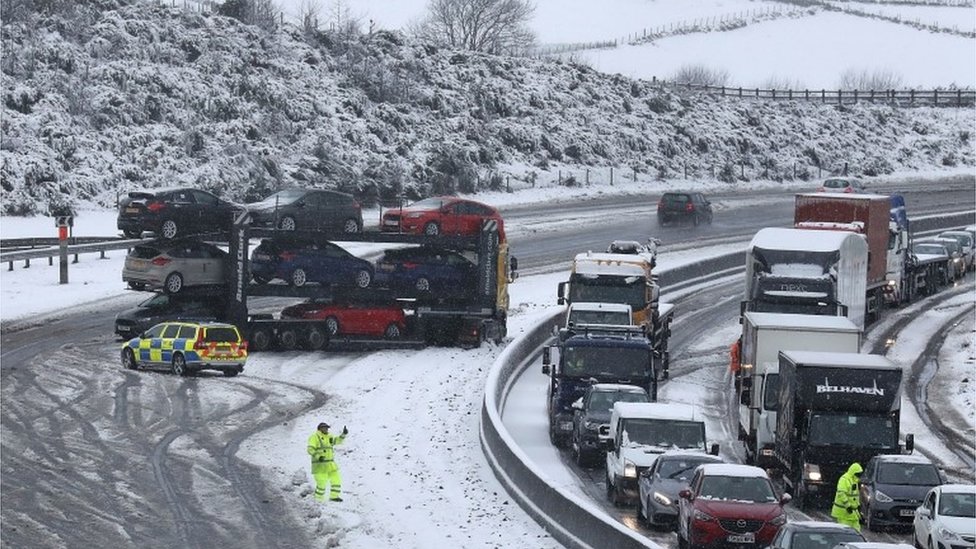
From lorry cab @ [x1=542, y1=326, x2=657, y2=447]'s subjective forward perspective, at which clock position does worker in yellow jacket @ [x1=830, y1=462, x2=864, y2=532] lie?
The worker in yellow jacket is roughly at 11 o'clock from the lorry cab.

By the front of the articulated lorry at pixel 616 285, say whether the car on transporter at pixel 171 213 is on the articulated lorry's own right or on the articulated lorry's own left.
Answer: on the articulated lorry's own right

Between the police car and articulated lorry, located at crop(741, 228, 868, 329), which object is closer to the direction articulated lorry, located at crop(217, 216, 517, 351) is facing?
the articulated lorry

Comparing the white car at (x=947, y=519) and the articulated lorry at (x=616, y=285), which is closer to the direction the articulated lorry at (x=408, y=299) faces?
the articulated lorry

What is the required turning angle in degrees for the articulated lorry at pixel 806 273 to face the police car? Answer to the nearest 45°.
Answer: approximately 90° to its right

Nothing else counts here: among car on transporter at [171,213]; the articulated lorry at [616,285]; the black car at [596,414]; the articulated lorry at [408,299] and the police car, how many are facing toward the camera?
2

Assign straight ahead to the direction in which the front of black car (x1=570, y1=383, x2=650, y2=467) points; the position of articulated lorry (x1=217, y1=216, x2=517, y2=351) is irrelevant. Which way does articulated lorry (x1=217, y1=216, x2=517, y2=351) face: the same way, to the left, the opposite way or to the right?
to the left
